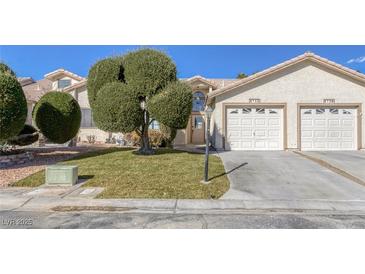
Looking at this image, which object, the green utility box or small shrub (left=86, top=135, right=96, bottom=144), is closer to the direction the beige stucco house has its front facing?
the green utility box

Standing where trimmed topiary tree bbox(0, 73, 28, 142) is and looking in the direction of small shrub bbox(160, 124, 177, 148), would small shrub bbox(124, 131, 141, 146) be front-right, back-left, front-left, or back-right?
front-left

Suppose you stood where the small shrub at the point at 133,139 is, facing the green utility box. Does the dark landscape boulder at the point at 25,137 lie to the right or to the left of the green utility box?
right

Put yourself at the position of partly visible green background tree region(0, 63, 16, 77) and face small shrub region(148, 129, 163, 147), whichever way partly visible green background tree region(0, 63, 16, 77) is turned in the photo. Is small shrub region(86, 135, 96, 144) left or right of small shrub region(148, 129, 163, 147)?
left

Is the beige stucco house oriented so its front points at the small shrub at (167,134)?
no

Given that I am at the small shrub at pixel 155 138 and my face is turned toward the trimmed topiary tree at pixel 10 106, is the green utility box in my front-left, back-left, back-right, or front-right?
front-left

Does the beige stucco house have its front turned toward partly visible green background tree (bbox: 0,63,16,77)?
no

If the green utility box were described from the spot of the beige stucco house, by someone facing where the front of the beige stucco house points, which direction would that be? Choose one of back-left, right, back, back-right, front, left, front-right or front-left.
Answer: front-right

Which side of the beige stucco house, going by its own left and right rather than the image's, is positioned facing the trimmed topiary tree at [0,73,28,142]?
right

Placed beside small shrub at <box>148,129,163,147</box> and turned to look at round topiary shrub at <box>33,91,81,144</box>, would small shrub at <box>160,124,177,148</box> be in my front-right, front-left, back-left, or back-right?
back-left

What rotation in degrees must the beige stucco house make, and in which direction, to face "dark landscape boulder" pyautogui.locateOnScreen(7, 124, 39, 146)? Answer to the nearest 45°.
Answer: approximately 90° to its right

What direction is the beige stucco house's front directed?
toward the camera
